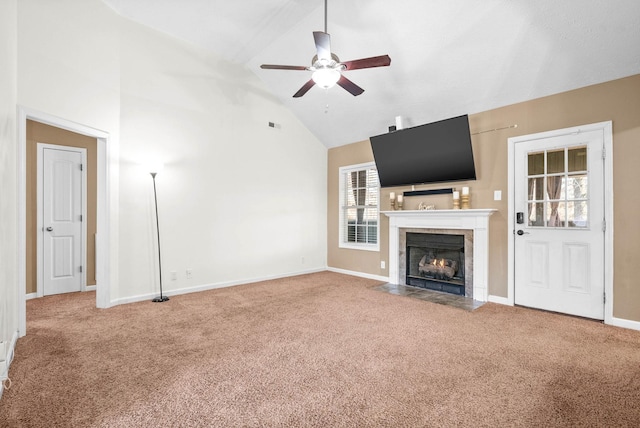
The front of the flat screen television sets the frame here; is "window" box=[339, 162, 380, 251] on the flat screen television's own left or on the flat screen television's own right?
on the flat screen television's own right

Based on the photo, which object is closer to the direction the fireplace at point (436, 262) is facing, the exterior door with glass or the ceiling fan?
the ceiling fan

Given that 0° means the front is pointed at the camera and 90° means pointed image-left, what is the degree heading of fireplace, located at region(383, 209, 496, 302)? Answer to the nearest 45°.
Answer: approximately 45°

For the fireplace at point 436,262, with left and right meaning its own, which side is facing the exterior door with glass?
left

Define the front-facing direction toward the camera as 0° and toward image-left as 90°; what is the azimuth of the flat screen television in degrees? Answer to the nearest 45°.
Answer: approximately 45°
